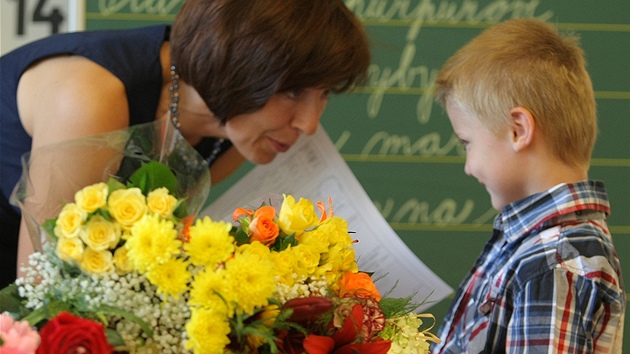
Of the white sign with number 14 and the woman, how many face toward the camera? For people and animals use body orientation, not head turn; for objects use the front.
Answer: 1

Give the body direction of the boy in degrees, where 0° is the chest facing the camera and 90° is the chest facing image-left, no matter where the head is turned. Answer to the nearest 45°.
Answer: approximately 90°

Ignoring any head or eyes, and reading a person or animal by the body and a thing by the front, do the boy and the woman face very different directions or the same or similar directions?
very different directions

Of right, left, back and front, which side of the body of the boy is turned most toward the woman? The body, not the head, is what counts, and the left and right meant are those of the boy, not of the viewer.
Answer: front

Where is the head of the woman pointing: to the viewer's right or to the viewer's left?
to the viewer's right

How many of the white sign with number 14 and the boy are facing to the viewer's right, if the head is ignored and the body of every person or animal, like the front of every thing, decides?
0

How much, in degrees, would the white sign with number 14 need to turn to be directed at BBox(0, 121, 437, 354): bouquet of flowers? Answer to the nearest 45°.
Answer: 0° — it already faces it

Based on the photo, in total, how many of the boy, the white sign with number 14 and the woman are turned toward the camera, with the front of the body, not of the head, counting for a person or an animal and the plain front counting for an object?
1

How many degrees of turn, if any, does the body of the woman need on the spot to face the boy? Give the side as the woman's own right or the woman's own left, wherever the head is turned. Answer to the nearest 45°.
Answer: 0° — they already face them

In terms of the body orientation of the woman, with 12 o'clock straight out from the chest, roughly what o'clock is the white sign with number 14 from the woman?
The white sign with number 14 is roughly at 8 o'clock from the woman.

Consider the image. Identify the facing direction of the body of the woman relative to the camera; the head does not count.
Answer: to the viewer's right

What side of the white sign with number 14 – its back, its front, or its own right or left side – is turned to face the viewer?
front

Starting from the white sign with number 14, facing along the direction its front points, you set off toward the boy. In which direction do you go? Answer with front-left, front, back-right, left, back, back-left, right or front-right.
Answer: front-left

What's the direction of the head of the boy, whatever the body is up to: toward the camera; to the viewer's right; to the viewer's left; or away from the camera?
to the viewer's left
